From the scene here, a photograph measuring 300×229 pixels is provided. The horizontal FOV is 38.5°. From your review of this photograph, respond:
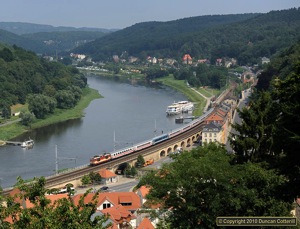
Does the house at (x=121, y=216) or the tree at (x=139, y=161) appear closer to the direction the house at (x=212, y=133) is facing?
the house

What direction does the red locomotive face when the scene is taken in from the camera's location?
facing the viewer and to the left of the viewer

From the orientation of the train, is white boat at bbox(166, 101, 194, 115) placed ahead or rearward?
rearward

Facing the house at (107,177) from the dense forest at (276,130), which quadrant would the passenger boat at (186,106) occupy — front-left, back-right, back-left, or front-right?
front-right

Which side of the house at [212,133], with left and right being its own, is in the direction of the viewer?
front

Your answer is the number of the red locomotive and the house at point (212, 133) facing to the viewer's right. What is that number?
0

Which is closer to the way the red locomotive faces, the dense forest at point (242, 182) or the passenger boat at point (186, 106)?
the dense forest

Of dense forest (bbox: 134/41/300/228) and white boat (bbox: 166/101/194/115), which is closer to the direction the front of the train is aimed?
the dense forest

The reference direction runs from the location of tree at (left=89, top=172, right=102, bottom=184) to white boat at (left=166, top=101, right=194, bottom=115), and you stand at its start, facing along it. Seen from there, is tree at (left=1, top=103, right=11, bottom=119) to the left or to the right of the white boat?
left

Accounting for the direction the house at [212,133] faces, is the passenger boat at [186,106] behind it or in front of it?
behind

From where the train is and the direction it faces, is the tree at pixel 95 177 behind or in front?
in front

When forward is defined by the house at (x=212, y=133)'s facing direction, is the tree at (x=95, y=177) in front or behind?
in front

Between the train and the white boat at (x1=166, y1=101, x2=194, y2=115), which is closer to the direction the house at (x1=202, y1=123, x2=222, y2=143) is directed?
the train

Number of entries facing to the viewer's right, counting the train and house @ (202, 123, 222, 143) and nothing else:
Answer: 0

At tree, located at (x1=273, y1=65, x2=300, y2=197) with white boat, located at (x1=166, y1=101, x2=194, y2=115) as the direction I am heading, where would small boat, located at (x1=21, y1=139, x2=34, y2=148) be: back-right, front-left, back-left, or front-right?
front-left

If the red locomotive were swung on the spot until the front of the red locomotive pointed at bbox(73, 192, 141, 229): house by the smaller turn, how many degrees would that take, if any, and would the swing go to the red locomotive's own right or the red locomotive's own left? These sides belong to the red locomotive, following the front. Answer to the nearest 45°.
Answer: approximately 45° to the red locomotive's own left
